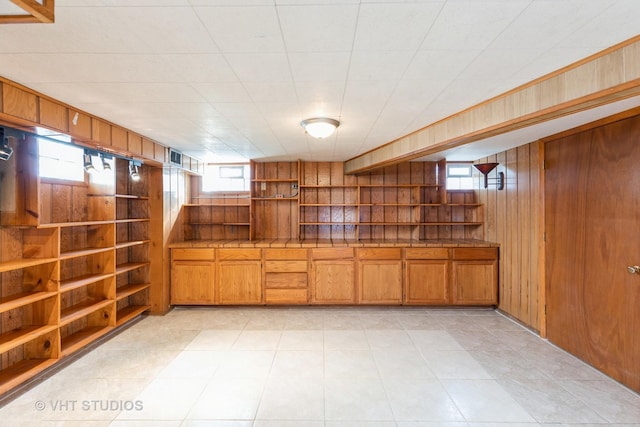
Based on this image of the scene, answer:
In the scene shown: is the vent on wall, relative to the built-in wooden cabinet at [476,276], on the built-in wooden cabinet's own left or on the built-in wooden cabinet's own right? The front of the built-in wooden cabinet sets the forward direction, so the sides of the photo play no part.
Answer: on the built-in wooden cabinet's own right

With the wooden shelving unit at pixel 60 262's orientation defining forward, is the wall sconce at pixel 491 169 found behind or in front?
in front

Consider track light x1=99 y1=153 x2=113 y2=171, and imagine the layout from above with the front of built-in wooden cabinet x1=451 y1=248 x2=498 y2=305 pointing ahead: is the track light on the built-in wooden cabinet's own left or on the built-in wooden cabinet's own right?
on the built-in wooden cabinet's own right

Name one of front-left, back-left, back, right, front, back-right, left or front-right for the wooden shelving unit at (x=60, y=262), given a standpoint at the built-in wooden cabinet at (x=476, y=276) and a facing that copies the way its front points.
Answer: front-right

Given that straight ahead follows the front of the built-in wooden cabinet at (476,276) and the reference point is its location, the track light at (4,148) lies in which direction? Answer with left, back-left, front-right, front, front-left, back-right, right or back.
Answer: front-right

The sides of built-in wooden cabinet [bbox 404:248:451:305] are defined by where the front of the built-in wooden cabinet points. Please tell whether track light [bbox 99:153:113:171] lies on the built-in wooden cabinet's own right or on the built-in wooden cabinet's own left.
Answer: on the built-in wooden cabinet's own right

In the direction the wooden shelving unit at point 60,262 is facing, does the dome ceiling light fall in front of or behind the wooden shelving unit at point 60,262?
in front

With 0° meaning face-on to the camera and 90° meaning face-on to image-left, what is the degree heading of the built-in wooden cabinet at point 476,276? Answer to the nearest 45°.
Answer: approximately 0°

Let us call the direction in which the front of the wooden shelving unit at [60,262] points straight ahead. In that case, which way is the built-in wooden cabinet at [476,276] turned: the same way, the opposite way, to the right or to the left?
to the right

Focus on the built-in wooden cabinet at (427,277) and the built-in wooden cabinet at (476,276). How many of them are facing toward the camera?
2
